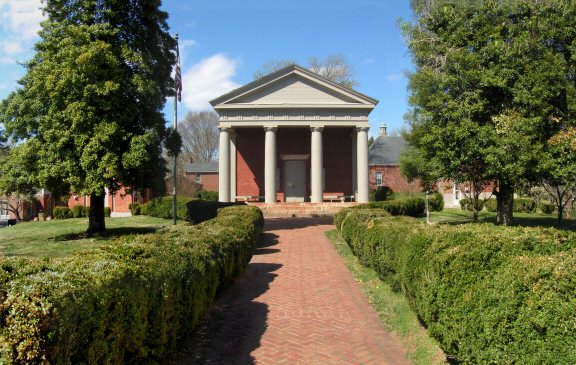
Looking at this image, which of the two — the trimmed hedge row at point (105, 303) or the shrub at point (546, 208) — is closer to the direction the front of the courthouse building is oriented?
the trimmed hedge row

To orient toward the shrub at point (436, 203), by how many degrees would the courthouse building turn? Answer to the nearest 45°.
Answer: approximately 135° to its left

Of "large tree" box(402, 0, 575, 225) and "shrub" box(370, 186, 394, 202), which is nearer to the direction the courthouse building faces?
the large tree

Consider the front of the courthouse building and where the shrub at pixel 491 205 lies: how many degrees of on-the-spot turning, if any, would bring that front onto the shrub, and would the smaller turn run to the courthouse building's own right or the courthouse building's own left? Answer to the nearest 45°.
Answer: approximately 135° to the courthouse building's own left

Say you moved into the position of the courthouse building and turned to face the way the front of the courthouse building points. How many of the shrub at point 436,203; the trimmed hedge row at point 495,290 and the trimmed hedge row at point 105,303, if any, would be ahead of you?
2

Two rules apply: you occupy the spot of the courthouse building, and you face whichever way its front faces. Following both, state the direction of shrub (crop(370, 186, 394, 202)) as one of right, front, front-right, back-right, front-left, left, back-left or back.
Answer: back-left

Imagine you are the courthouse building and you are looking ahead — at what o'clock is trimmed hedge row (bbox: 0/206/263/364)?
The trimmed hedge row is roughly at 12 o'clock from the courthouse building.

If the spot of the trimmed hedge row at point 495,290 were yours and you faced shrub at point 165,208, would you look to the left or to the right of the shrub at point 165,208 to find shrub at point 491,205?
right

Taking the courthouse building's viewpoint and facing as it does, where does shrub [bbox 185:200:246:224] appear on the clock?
The shrub is roughly at 1 o'clock from the courthouse building.

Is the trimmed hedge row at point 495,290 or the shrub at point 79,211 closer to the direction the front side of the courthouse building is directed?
the trimmed hedge row

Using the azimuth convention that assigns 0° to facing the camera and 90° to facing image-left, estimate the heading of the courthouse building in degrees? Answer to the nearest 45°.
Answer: approximately 0°
